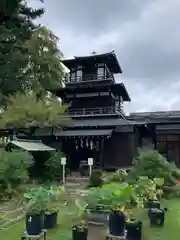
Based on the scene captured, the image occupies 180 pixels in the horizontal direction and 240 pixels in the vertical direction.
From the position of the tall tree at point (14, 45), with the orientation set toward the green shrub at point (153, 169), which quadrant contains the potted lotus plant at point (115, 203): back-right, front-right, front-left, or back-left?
front-right

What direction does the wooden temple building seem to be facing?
toward the camera

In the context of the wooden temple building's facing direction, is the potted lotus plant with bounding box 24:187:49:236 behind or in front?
in front

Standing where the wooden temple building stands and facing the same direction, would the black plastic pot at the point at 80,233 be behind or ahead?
ahead

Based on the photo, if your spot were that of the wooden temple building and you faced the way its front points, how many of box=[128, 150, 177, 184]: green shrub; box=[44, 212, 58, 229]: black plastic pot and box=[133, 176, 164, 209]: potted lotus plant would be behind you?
0

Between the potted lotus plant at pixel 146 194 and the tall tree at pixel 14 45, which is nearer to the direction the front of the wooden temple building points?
the potted lotus plant

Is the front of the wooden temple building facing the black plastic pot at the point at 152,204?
yes

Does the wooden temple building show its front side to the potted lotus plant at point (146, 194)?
yes

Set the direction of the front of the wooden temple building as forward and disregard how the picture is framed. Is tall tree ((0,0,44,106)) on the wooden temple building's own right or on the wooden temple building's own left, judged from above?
on the wooden temple building's own right

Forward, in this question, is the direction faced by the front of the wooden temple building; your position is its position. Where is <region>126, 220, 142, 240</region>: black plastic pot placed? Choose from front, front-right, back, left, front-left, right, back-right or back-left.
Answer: front

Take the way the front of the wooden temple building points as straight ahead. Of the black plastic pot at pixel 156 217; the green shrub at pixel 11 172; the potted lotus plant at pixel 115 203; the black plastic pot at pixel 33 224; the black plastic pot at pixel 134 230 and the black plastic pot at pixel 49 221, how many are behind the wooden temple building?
0

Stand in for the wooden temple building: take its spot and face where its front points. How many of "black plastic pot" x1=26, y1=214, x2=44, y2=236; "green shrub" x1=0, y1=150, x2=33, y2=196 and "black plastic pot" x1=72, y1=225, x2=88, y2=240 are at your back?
0

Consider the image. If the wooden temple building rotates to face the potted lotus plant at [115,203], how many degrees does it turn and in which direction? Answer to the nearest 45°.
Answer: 0° — it already faces it

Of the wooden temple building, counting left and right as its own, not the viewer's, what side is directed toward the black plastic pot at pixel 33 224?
front

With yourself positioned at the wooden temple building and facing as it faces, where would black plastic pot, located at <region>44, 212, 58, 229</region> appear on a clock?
The black plastic pot is roughly at 12 o'clock from the wooden temple building.

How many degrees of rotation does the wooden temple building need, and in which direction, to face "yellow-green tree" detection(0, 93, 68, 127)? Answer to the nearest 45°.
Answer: approximately 45° to its right
